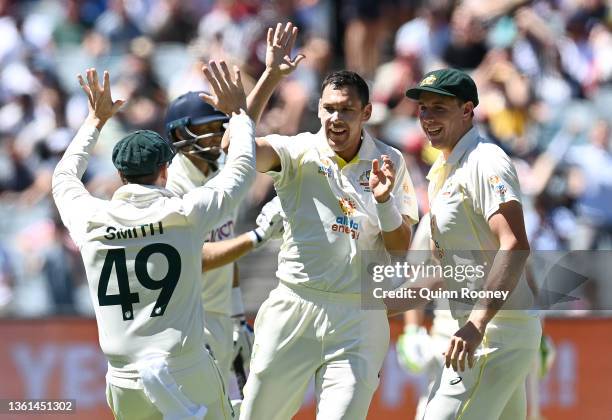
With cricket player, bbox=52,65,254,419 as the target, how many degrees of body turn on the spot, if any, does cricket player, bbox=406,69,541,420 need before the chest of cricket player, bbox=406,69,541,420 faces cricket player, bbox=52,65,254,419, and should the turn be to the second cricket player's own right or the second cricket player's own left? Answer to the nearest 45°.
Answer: approximately 45° to the second cricket player's own right

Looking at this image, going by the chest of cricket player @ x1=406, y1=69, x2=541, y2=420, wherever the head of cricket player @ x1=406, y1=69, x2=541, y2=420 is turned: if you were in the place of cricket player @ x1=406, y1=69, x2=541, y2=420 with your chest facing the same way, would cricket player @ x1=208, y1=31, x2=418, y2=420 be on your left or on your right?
on your right

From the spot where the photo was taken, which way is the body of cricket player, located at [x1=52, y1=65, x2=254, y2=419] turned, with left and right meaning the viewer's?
facing away from the viewer

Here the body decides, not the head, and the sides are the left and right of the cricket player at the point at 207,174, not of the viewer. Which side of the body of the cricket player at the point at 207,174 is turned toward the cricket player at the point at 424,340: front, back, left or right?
left

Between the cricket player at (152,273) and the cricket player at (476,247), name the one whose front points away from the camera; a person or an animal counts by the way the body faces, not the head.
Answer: the cricket player at (152,273)

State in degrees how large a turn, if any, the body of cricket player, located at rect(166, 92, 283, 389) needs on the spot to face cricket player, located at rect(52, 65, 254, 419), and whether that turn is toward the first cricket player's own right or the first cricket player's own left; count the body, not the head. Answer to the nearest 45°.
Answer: approximately 45° to the first cricket player's own right

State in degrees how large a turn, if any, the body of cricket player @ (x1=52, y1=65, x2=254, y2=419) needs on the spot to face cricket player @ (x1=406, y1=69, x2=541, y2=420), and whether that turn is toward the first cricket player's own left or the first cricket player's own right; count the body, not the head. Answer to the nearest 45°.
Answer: approximately 90° to the first cricket player's own right

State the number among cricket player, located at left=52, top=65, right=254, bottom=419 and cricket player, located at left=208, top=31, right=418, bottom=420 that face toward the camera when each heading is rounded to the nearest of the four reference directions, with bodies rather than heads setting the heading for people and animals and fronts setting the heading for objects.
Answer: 1
